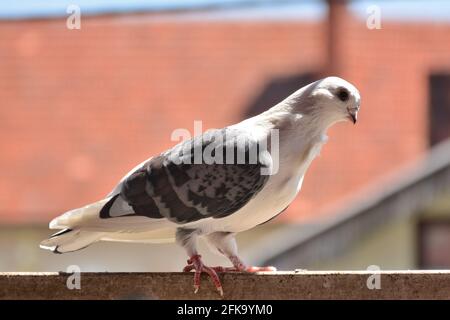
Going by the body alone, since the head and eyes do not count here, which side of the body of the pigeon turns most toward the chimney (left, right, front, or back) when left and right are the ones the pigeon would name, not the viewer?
left

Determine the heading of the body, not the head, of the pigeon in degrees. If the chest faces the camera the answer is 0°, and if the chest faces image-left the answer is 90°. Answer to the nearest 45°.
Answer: approximately 270°
